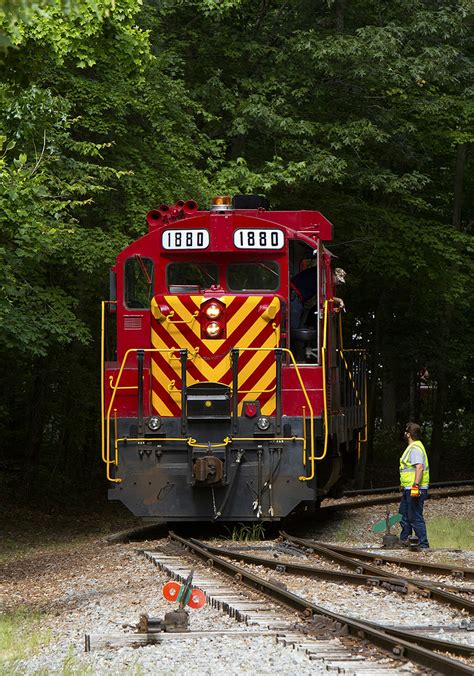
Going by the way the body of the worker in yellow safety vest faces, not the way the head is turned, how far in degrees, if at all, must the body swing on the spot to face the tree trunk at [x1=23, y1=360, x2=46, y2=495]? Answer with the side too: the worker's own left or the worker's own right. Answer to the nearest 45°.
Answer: approximately 45° to the worker's own right

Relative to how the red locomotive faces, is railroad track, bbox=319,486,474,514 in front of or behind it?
behind

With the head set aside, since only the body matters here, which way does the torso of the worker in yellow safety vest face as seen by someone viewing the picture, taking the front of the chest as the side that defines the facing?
to the viewer's left

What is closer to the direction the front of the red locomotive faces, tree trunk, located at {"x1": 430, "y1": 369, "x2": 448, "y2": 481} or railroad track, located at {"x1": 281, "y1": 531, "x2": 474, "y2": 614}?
the railroad track

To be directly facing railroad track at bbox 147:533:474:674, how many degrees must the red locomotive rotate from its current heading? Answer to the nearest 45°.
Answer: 0° — it already faces it

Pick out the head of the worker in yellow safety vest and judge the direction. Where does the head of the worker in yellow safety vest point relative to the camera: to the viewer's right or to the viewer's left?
to the viewer's left

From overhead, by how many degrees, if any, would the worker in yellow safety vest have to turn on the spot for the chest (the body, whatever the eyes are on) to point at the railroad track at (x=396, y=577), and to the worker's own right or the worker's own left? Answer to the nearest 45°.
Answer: approximately 90° to the worker's own left

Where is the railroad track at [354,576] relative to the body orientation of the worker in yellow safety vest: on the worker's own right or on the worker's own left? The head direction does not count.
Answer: on the worker's own left

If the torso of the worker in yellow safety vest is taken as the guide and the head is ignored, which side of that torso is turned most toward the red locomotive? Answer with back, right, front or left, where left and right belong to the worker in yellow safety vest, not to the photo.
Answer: front

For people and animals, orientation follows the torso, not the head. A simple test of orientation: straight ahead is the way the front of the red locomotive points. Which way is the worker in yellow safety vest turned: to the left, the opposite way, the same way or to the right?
to the right

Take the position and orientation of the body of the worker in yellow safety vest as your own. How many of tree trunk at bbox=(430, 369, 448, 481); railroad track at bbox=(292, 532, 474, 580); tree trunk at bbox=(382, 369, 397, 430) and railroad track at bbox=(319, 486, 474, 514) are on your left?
1

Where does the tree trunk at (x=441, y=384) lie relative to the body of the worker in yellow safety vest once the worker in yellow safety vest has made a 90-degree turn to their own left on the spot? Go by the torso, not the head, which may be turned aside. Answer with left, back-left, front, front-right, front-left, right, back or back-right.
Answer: back

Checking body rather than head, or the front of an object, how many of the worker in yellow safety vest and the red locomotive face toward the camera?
1

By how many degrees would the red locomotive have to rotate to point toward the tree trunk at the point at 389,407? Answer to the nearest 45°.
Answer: approximately 180°
